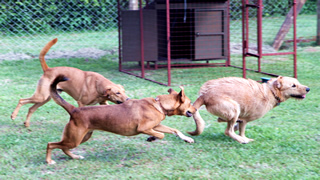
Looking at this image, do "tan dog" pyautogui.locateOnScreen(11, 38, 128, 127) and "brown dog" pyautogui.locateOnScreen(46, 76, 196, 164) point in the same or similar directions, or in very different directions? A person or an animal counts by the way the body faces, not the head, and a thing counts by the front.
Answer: same or similar directions

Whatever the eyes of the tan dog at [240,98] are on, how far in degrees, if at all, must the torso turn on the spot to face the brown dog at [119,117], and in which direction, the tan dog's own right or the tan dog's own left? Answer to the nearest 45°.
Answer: approximately 135° to the tan dog's own right

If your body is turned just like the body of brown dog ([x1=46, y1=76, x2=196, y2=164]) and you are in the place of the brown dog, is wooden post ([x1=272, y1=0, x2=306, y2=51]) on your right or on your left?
on your left

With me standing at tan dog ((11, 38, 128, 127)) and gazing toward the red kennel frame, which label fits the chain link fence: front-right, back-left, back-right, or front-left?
front-left

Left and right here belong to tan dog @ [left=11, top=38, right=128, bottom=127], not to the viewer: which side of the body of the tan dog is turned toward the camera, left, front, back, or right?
right

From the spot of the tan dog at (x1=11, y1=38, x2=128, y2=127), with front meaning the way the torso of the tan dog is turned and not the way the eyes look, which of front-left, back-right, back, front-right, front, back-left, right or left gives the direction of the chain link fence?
left

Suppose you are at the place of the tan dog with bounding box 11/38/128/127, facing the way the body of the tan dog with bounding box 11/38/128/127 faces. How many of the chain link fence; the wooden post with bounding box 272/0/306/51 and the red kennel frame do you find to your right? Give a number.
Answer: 0

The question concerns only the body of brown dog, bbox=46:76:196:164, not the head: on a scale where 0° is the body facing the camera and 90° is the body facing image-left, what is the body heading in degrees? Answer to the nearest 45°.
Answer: approximately 270°

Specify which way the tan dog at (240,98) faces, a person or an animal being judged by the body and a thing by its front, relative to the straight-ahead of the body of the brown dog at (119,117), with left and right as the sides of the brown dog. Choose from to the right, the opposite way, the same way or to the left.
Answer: the same way

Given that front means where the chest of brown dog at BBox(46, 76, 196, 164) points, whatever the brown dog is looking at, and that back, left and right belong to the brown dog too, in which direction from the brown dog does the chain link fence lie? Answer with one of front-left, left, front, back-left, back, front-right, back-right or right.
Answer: left

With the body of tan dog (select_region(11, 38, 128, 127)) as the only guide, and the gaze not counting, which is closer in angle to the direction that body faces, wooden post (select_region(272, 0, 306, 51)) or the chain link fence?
the wooden post

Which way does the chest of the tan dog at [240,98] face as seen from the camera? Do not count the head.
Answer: to the viewer's right

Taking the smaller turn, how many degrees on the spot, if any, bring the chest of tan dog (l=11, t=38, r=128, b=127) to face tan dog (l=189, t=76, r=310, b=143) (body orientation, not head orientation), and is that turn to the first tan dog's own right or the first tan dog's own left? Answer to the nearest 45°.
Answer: approximately 45° to the first tan dog's own right
